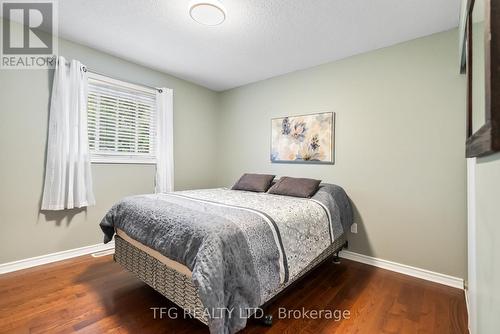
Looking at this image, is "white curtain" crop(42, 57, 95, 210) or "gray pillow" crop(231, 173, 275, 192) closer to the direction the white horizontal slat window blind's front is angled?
the gray pillow

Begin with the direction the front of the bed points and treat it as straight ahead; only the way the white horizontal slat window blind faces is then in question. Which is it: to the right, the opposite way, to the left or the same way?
to the left

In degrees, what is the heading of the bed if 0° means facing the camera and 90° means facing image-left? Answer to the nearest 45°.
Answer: approximately 45°

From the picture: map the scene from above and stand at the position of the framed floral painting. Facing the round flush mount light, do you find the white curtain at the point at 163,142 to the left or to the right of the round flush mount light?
right

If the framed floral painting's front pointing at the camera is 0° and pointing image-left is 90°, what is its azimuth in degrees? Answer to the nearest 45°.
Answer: approximately 45°

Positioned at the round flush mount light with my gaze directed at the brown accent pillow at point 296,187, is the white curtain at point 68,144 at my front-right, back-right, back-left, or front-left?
back-left

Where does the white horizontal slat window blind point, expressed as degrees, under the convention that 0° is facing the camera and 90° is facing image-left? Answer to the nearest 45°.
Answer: approximately 315°
